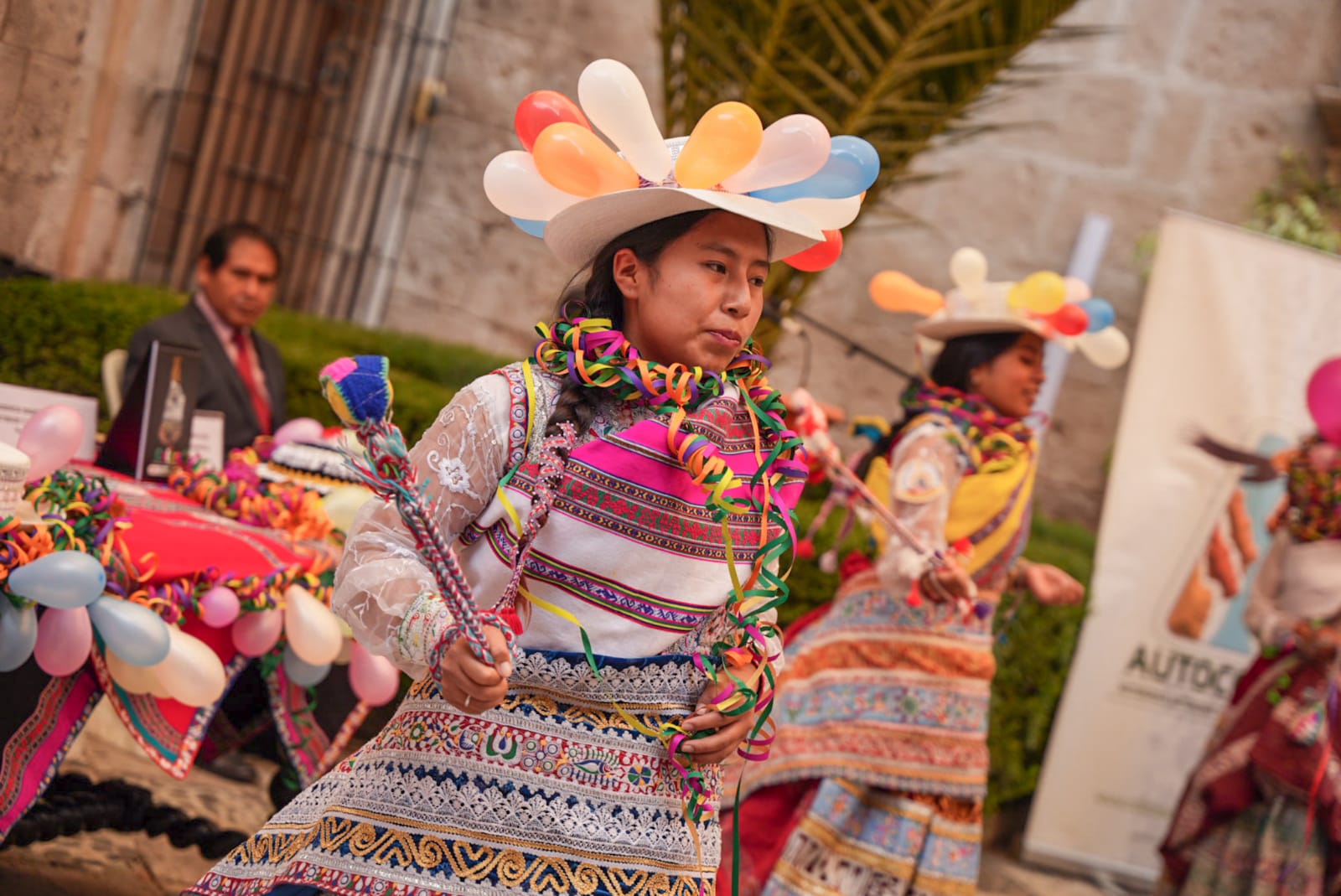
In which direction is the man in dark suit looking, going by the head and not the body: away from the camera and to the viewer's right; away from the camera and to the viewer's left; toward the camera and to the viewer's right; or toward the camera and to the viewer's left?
toward the camera and to the viewer's right

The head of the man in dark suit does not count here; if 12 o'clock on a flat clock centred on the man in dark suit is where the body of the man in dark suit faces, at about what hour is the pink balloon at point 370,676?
The pink balloon is roughly at 1 o'clock from the man in dark suit.

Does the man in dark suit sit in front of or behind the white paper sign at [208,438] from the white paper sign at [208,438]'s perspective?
behind

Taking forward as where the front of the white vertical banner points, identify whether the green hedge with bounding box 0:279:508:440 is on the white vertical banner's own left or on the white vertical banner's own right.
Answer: on the white vertical banner's own right

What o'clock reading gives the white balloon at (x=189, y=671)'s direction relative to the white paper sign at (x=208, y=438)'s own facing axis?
The white balloon is roughly at 12 o'clock from the white paper sign.

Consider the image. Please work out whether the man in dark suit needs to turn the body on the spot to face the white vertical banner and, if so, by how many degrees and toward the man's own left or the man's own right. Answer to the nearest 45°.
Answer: approximately 45° to the man's own left

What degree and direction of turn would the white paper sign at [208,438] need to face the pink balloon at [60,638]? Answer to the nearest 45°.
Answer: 0° — it already faces it

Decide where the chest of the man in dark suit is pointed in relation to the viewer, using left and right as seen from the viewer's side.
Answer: facing the viewer and to the right of the viewer

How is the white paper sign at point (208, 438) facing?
toward the camera

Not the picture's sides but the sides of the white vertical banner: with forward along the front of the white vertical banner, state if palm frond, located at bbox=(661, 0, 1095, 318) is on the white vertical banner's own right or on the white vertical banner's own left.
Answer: on the white vertical banner's own right

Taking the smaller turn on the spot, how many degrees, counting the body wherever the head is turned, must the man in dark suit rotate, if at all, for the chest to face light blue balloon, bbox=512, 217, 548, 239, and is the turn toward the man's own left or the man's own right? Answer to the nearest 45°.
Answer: approximately 45° to the man's own right

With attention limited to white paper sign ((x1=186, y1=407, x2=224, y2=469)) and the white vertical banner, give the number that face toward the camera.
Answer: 2

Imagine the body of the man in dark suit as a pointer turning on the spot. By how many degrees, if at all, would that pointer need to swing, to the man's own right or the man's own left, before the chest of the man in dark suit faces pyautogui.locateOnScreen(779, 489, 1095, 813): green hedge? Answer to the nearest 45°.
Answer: approximately 45° to the man's own left
